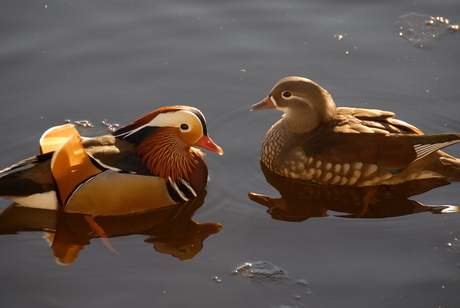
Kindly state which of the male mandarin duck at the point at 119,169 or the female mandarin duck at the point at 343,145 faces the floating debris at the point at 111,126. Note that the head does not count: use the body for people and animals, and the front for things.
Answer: the female mandarin duck

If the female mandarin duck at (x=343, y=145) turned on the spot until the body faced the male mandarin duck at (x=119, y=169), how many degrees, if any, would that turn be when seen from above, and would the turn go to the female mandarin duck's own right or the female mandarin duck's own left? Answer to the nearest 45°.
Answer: approximately 45° to the female mandarin duck's own left

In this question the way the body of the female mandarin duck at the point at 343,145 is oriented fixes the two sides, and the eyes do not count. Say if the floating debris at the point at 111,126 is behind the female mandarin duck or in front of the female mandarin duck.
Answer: in front

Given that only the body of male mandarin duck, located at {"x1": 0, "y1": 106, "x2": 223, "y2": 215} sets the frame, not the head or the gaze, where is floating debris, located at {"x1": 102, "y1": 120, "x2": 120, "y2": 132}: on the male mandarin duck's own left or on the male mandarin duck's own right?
on the male mandarin duck's own left

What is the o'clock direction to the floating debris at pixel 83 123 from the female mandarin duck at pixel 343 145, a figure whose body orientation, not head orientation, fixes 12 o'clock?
The floating debris is roughly at 12 o'clock from the female mandarin duck.

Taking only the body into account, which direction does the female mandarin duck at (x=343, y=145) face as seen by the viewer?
to the viewer's left

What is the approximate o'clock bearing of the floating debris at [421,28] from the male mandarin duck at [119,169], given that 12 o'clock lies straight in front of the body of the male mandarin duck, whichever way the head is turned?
The floating debris is roughly at 11 o'clock from the male mandarin duck.

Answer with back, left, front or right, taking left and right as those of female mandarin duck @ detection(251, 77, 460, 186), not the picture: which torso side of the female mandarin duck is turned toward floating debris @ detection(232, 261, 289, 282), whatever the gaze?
left

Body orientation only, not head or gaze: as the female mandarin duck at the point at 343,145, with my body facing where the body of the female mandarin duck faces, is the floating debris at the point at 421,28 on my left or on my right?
on my right

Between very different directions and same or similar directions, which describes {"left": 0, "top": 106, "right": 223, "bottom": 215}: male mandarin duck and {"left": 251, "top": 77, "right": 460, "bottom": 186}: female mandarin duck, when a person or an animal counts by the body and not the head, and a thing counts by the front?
very different directions

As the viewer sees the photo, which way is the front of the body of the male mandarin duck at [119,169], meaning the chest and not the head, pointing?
to the viewer's right

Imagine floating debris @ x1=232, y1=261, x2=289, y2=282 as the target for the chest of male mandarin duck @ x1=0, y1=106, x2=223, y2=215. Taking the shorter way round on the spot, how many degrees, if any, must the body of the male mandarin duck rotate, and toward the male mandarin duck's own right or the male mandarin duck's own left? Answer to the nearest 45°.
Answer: approximately 45° to the male mandarin duck's own right
